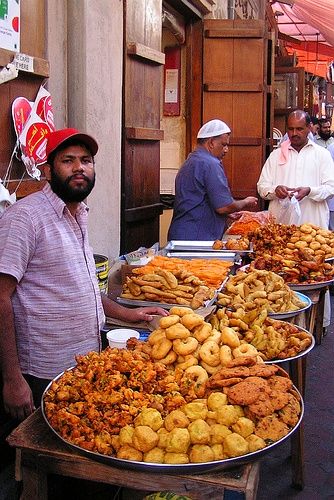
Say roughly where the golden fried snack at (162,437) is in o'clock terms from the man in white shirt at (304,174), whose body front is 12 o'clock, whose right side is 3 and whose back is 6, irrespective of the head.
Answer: The golden fried snack is roughly at 12 o'clock from the man in white shirt.

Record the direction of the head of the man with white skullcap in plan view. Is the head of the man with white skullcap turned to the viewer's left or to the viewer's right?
to the viewer's right

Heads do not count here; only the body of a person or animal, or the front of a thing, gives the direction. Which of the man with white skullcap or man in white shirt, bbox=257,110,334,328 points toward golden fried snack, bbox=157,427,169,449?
the man in white shirt

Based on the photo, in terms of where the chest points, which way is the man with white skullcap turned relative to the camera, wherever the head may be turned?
to the viewer's right

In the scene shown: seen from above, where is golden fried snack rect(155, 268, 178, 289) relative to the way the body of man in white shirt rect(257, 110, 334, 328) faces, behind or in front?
in front

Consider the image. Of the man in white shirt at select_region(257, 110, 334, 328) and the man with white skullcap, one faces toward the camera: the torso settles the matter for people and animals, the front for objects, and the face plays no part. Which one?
the man in white shirt

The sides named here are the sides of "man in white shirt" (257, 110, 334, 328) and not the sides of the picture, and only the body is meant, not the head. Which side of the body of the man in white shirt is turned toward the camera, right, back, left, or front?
front

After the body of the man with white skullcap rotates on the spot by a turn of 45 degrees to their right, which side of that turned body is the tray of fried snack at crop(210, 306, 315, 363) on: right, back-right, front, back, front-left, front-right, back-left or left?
front-right

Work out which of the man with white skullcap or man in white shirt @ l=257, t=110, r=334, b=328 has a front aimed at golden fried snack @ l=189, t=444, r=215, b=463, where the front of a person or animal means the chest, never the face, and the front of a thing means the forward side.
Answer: the man in white shirt

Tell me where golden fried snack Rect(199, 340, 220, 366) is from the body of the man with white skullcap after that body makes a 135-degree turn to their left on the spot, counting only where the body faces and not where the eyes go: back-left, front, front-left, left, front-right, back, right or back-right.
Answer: back-left

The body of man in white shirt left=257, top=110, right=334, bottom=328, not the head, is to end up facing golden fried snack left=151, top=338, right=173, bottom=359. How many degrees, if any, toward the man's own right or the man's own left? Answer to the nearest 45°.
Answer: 0° — they already face it

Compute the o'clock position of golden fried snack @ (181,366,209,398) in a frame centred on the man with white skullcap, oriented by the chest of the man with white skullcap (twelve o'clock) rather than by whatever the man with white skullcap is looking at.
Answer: The golden fried snack is roughly at 3 o'clock from the man with white skullcap.

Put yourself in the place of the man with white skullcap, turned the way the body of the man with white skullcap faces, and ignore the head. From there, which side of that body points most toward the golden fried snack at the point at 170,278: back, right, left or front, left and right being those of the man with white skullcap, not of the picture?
right

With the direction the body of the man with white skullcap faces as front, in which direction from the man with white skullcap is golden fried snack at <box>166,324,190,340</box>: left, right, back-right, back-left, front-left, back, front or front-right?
right

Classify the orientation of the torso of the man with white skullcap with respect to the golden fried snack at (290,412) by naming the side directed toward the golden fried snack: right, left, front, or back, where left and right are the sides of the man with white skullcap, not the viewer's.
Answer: right

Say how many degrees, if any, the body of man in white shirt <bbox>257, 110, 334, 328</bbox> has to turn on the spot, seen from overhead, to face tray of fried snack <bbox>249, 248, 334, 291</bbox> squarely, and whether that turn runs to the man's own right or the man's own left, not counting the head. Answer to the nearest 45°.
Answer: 0° — they already face it

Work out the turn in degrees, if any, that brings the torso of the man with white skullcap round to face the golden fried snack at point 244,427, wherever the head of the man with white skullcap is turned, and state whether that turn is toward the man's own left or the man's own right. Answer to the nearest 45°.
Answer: approximately 90° to the man's own right

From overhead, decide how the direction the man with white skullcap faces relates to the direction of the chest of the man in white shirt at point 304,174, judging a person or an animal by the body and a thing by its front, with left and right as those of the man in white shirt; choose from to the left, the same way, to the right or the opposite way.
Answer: to the left
